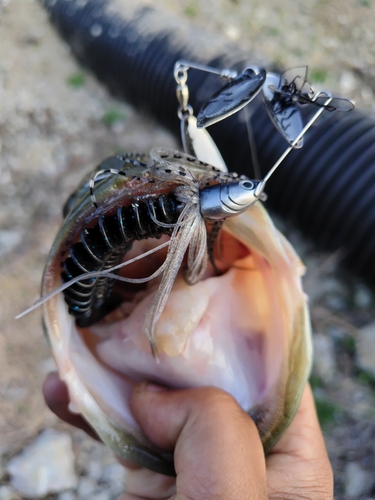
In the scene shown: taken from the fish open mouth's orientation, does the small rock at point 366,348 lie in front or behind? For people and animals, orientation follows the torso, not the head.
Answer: behind

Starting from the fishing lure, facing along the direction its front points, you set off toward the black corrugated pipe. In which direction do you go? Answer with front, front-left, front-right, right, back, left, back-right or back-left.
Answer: left

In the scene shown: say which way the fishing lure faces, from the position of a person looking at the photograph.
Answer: facing to the right of the viewer

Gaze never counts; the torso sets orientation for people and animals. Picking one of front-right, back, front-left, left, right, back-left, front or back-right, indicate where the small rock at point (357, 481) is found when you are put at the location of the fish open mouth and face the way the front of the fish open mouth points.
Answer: back-left

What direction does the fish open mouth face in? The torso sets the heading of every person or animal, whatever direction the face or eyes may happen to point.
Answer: toward the camera

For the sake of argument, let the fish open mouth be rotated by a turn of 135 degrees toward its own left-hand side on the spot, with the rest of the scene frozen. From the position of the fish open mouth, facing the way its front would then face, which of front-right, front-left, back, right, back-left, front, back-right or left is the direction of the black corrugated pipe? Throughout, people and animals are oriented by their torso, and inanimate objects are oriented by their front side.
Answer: front-left
